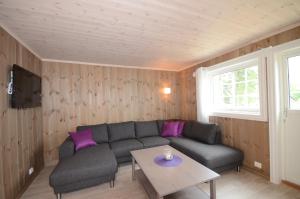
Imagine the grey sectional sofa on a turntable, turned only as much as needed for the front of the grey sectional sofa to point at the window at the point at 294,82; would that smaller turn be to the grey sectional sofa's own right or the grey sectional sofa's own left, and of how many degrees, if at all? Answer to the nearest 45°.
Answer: approximately 90° to the grey sectional sofa's own left

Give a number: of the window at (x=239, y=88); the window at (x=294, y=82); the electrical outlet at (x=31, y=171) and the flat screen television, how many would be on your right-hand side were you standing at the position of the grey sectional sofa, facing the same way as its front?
2

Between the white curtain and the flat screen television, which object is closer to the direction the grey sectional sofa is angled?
the flat screen television

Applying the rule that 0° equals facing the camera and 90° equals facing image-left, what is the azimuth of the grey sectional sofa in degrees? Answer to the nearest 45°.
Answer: approximately 0°

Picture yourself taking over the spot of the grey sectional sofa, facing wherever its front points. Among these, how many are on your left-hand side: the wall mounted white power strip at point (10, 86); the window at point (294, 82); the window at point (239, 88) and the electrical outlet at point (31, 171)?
2

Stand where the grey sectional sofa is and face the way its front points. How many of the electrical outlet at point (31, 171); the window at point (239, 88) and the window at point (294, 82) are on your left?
2

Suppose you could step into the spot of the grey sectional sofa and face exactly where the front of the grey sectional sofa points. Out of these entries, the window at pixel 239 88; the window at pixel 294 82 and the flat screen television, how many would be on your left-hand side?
2

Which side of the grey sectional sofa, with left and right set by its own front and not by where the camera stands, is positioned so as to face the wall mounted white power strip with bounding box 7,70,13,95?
right

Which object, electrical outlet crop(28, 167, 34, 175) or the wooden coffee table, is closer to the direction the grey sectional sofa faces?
the wooden coffee table

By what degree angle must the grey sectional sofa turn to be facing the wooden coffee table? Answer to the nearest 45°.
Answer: approximately 45° to its left

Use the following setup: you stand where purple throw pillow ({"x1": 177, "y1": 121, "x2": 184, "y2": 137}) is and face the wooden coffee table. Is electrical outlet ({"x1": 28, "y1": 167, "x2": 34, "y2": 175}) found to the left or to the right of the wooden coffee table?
right

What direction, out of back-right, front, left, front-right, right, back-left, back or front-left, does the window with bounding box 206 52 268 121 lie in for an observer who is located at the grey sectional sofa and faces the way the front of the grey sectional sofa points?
left
